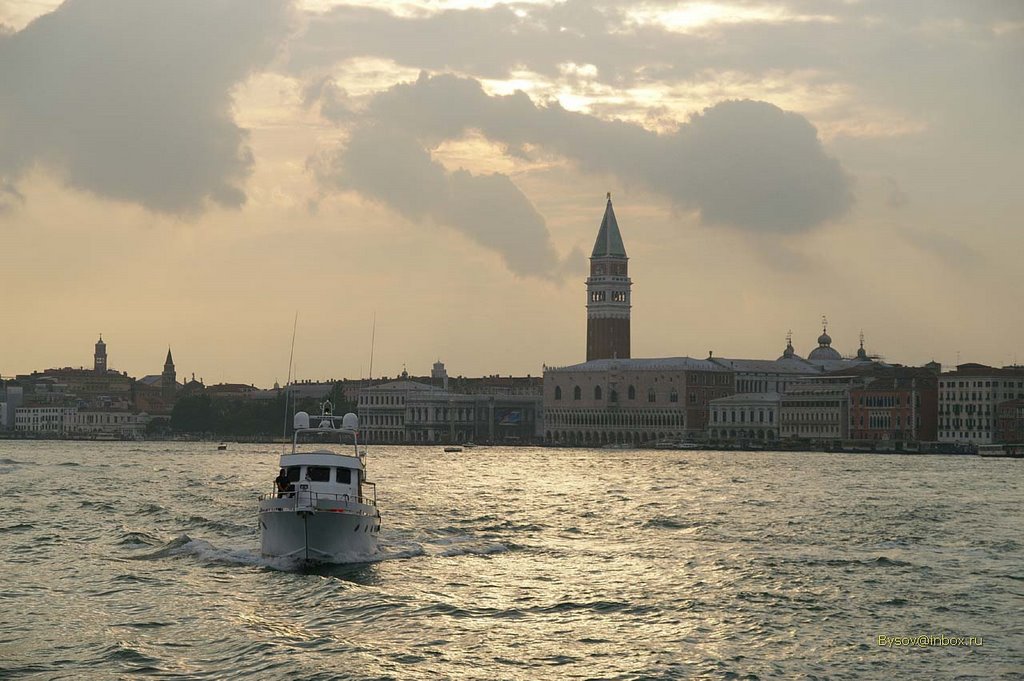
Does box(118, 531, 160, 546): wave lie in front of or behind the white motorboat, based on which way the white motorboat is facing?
behind

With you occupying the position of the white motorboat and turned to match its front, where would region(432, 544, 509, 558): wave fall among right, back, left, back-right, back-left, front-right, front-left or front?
back-left

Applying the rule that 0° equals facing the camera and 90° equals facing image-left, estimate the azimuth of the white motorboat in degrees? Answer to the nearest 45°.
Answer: approximately 0°
